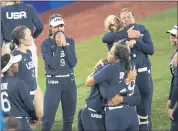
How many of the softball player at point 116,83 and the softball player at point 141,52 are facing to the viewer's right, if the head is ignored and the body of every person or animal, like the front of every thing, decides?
0

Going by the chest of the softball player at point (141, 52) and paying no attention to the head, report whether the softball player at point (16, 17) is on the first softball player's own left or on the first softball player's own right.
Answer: on the first softball player's own right

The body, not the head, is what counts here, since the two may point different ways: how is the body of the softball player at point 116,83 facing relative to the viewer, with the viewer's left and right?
facing away from the viewer and to the left of the viewer

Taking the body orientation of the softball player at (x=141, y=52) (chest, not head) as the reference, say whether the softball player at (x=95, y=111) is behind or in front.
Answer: in front

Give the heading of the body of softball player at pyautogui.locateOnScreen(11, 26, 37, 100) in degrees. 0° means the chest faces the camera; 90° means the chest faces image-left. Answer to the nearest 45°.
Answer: approximately 315°

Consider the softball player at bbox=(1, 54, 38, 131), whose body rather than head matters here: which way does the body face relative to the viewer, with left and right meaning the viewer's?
facing away from the viewer and to the right of the viewer

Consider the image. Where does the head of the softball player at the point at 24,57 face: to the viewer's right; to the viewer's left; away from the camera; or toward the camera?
to the viewer's right
